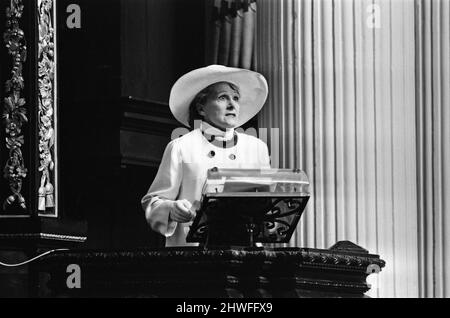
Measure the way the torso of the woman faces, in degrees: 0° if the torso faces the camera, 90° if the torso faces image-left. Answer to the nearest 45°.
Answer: approximately 315°

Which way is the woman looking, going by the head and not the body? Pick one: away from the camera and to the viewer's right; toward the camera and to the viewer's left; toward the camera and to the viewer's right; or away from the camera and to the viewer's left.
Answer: toward the camera and to the viewer's right

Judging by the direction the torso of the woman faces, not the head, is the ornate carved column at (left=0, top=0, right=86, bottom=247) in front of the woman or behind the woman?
behind

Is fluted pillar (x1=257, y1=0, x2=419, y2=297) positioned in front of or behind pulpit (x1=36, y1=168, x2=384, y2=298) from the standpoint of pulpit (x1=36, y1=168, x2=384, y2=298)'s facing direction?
behind

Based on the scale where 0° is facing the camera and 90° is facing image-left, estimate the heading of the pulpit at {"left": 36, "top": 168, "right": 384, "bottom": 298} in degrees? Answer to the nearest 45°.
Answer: approximately 0°
